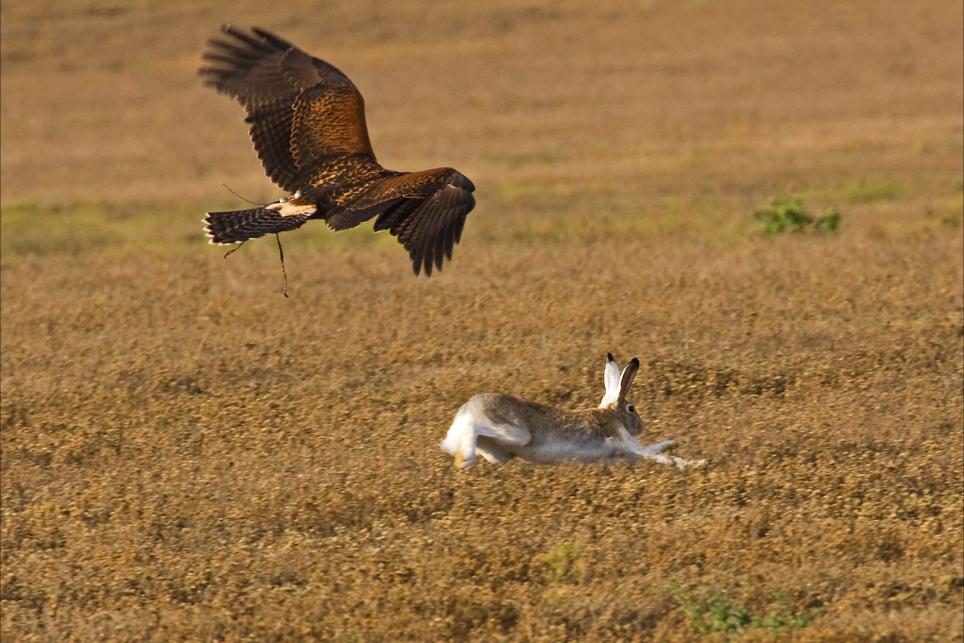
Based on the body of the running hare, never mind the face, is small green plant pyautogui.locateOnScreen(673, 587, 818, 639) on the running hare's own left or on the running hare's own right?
on the running hare's own right

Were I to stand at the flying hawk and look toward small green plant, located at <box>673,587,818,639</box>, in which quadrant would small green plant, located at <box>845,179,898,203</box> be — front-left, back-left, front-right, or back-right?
back-left

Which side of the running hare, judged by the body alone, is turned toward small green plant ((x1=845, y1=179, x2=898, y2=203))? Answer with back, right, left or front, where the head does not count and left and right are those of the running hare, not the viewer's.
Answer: left

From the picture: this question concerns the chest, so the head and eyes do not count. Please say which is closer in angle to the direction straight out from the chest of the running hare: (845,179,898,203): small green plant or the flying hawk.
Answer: the small green plant

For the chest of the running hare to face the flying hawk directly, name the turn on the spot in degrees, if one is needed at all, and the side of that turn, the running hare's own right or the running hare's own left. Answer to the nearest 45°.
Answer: approximately 135° to the running hare's own left

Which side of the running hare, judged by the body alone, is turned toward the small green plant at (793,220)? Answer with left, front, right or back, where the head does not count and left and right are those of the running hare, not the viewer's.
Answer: left

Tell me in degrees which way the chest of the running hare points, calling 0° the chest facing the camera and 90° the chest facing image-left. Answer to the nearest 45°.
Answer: approximately 270°

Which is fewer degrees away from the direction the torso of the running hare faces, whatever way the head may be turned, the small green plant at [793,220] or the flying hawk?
the small green plant
